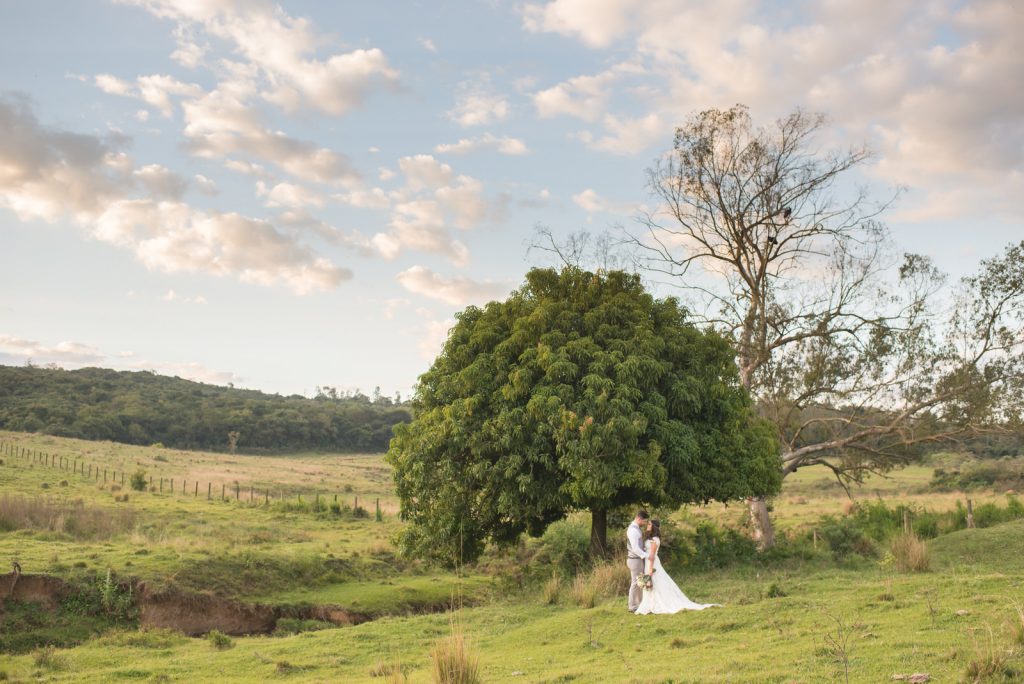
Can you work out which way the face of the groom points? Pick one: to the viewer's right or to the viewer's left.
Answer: to the viewer's right

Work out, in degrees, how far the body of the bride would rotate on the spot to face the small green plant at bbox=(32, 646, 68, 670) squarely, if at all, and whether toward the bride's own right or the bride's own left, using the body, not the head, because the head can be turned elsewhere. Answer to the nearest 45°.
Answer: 0° — they already face it

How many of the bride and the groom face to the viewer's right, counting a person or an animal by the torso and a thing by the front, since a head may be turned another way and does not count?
1

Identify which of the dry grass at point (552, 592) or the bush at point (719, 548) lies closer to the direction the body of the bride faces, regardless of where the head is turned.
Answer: the dry grass

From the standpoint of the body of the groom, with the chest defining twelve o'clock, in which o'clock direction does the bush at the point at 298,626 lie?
The bush is roughly at 7 o'clock from the groom.

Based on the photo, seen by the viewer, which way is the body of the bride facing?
to the viewer's left

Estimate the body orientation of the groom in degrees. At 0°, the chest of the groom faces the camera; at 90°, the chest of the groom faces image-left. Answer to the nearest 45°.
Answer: approximately 270°

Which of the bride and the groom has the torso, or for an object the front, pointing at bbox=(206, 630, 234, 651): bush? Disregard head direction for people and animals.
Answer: the bride

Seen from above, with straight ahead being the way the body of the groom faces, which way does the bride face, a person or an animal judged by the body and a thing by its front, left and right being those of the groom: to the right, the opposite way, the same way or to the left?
the opposite way

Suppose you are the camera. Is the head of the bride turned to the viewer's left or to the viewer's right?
to the viewer's left

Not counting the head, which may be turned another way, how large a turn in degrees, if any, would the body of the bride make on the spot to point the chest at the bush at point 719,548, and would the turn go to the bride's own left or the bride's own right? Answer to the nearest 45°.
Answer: approximately 90° to the bride's own right

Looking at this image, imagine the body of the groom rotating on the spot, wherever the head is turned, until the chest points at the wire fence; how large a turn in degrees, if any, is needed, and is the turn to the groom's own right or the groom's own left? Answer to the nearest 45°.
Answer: approximately 135° to the groom's own left

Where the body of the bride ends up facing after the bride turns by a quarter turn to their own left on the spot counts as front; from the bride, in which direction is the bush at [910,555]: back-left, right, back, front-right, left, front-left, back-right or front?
back-left
